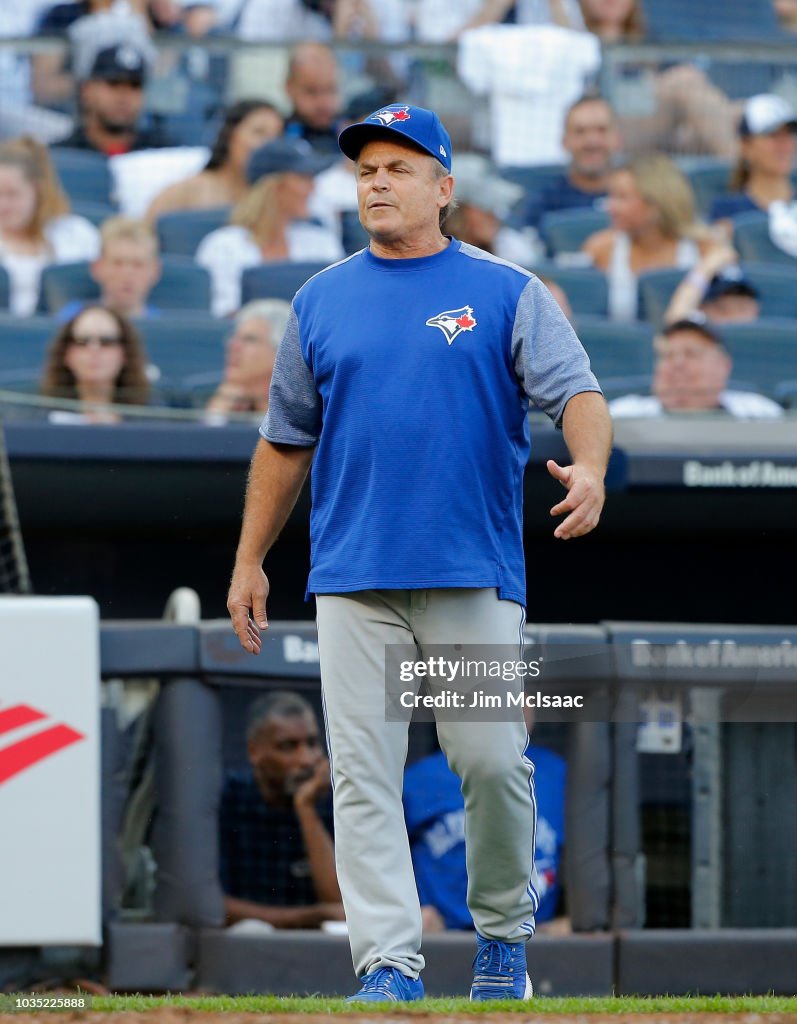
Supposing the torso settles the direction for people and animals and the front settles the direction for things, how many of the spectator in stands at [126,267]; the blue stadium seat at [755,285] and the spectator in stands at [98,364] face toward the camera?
3

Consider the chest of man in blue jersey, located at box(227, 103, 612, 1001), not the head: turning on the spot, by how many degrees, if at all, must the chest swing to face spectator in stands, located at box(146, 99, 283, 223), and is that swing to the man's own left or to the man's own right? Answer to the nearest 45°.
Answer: approximately 180°

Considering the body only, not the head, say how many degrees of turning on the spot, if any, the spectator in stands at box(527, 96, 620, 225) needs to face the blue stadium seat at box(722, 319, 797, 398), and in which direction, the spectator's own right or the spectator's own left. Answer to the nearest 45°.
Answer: approximately 45° to the spectator's own left

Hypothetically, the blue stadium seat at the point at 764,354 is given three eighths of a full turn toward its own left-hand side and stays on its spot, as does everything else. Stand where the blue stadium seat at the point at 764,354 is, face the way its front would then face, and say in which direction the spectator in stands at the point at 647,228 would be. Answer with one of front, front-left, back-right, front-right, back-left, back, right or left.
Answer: left

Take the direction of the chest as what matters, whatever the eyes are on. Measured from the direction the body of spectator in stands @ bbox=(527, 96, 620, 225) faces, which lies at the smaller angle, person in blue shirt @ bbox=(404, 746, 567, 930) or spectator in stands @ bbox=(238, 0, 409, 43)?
the person in blue shirt

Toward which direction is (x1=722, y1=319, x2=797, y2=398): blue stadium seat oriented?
toward the camera

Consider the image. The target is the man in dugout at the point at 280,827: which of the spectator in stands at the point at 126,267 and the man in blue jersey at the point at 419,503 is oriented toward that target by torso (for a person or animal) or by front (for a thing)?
the spectator in stands at the point at 126,267

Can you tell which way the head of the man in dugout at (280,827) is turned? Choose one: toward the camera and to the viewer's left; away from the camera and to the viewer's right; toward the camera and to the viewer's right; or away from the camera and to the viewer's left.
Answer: toward the camera and to the viewer's right

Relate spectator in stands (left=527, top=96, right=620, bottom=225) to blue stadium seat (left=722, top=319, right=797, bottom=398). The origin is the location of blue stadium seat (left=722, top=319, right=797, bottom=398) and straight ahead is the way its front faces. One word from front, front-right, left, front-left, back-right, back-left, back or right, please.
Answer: back-right

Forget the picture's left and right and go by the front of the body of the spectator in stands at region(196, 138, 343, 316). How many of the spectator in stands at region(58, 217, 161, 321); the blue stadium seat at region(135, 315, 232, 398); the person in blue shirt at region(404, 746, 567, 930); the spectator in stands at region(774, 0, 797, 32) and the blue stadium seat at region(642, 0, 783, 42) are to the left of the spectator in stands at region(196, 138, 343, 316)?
2

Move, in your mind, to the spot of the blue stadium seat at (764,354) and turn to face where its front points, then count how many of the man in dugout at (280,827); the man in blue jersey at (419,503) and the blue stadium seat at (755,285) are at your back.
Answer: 1

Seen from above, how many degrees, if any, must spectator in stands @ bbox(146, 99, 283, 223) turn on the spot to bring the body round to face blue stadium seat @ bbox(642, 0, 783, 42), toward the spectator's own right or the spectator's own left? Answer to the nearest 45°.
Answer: approximately 90° to the spectator's own left

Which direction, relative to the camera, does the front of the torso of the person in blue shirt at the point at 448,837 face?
toward the camera

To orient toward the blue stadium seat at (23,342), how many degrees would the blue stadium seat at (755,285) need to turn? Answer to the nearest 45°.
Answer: approximately 45° to its right

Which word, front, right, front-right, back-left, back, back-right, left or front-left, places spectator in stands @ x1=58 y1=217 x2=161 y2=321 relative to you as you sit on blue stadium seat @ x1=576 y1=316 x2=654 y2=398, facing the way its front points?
right

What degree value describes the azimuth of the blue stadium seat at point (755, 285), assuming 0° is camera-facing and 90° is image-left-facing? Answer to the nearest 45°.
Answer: approximately 0°

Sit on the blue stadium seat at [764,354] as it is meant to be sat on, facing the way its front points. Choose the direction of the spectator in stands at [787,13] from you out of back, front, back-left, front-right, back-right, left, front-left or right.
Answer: back
